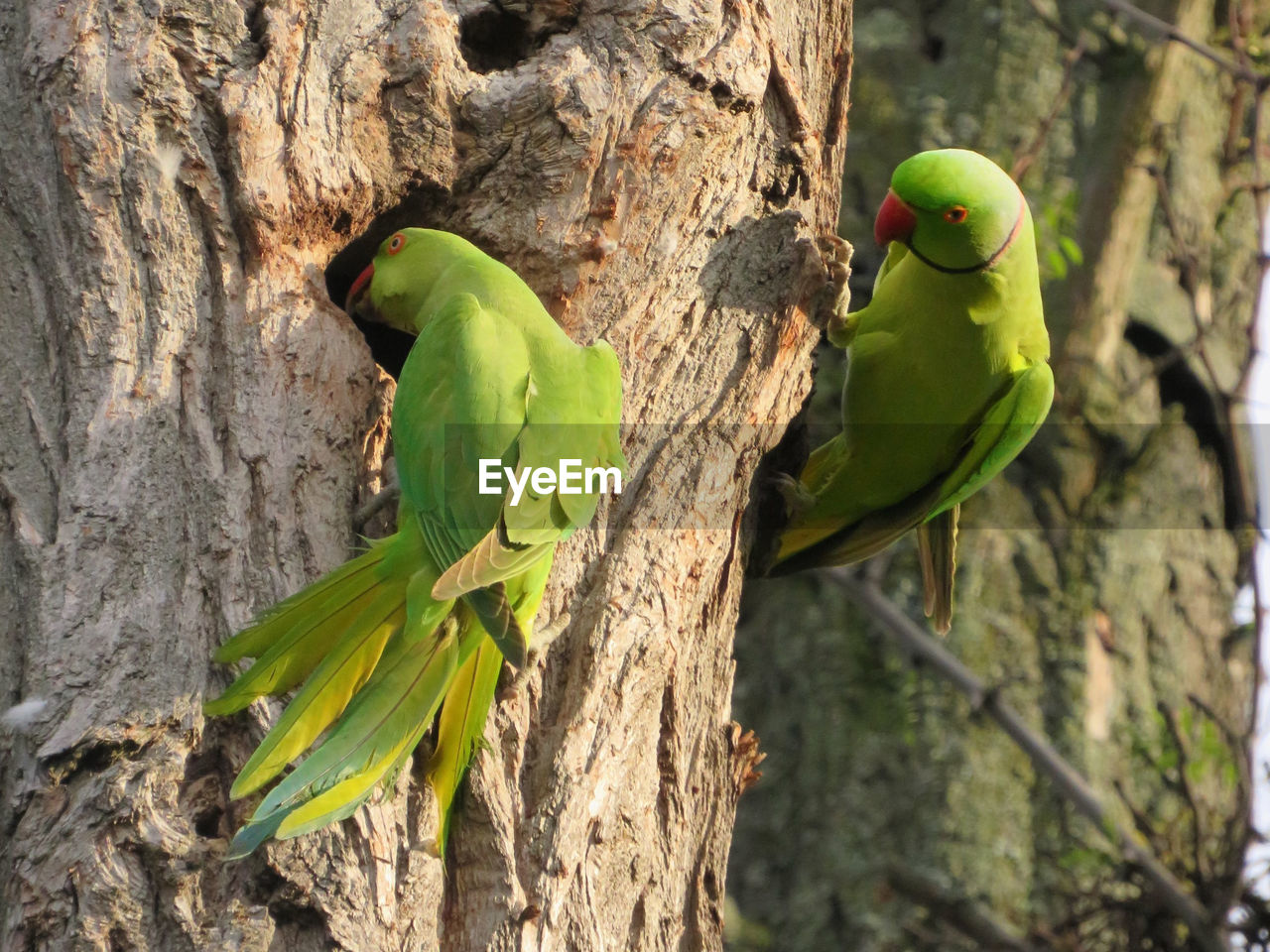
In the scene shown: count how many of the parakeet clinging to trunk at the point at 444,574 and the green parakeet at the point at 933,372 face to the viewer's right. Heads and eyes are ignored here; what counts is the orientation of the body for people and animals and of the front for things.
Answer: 0

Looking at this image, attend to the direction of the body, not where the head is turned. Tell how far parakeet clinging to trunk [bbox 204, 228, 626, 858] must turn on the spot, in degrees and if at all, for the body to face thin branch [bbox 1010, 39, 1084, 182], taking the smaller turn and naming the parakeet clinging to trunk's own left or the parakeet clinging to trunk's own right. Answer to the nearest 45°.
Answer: approximately 90° to the parakeet clinging to trunk's own right

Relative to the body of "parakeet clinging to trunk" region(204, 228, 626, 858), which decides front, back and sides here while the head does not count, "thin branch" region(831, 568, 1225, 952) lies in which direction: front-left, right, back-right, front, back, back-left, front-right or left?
right

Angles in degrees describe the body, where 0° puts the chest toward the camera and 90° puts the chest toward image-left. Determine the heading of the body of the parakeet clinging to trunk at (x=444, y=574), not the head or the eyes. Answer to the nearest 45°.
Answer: approximately 135°

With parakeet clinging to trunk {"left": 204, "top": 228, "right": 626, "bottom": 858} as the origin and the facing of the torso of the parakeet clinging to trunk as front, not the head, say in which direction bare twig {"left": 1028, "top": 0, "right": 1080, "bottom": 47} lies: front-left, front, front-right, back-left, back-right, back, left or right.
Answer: right

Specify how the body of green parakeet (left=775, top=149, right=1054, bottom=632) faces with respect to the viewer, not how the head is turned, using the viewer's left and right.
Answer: facing the viewer and to the left of the viewer

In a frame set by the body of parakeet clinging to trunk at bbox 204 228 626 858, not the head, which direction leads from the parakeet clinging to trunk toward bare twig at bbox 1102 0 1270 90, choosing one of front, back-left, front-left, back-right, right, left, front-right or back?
right

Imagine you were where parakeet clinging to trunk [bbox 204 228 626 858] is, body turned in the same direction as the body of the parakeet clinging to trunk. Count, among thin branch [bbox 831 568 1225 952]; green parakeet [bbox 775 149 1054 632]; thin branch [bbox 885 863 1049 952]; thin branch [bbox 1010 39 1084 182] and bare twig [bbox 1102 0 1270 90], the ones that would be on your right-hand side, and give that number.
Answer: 5

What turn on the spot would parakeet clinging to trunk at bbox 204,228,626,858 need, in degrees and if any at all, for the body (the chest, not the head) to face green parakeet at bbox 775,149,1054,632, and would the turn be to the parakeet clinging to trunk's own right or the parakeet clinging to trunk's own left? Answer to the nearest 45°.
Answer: approximately 90° to the parakeet clinging to trunk's own right
